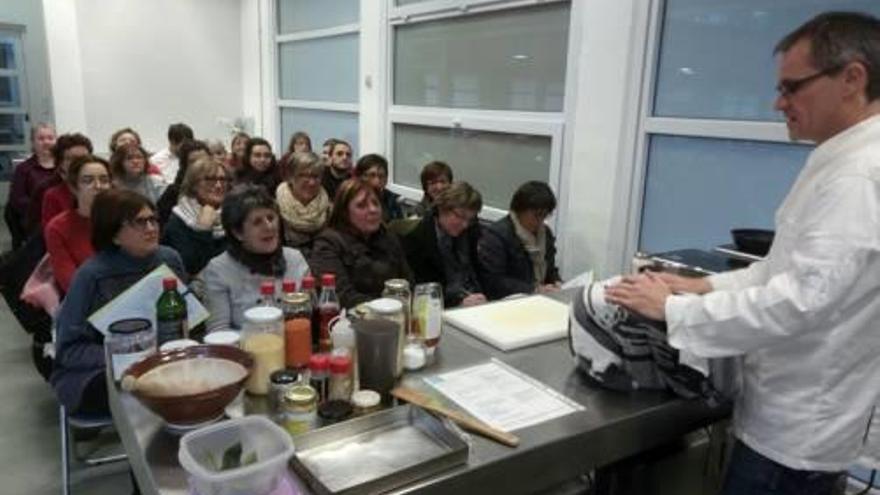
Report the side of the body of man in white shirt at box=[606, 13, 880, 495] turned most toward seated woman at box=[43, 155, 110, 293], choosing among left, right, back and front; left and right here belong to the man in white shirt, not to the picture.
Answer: front

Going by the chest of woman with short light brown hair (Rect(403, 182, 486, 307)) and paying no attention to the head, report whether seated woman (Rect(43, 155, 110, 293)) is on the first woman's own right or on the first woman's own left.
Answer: on the first woman's own right

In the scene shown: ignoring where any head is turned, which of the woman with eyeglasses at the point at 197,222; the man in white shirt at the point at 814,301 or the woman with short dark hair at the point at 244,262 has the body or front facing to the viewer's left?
the man in white shirt

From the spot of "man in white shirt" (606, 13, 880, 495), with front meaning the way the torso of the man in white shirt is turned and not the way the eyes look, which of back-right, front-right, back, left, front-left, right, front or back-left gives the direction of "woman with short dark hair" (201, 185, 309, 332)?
front

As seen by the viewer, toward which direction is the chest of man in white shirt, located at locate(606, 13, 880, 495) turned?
to the viewer's left

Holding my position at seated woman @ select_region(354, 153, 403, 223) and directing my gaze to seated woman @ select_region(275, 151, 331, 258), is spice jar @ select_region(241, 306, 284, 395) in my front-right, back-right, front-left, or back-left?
front-left

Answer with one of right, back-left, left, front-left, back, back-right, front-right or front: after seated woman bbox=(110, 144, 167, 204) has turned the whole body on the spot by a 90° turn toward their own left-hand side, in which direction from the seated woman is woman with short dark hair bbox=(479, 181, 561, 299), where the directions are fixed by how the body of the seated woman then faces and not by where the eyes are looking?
right

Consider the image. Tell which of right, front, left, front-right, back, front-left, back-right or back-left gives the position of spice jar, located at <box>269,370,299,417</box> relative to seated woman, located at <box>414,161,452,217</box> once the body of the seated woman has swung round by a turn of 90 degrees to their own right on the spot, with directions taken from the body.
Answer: left

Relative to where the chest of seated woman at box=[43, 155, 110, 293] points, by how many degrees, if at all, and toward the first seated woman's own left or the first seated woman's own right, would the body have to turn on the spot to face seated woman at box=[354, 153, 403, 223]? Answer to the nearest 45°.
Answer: approximately 45° to the first seated woman's own left

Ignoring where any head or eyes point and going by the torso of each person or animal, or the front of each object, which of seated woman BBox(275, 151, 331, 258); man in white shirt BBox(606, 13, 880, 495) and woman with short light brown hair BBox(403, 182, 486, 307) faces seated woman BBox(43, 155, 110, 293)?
the man in white shirt

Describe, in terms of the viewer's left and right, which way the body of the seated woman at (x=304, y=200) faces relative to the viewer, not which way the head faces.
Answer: facing the viewer and to the right of the viewer

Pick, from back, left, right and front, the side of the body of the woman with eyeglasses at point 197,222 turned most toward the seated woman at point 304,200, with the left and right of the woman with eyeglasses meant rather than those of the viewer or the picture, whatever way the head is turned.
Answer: left

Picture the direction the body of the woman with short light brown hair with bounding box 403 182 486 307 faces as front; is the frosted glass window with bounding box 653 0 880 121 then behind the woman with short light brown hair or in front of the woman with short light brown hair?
in front

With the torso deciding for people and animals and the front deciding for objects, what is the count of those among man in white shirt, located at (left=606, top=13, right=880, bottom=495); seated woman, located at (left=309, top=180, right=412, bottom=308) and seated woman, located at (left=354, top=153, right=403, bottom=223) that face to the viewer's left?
1

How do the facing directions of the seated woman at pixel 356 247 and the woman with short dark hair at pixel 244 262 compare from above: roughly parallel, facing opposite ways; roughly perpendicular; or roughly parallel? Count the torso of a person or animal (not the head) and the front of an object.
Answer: roughly parallel
